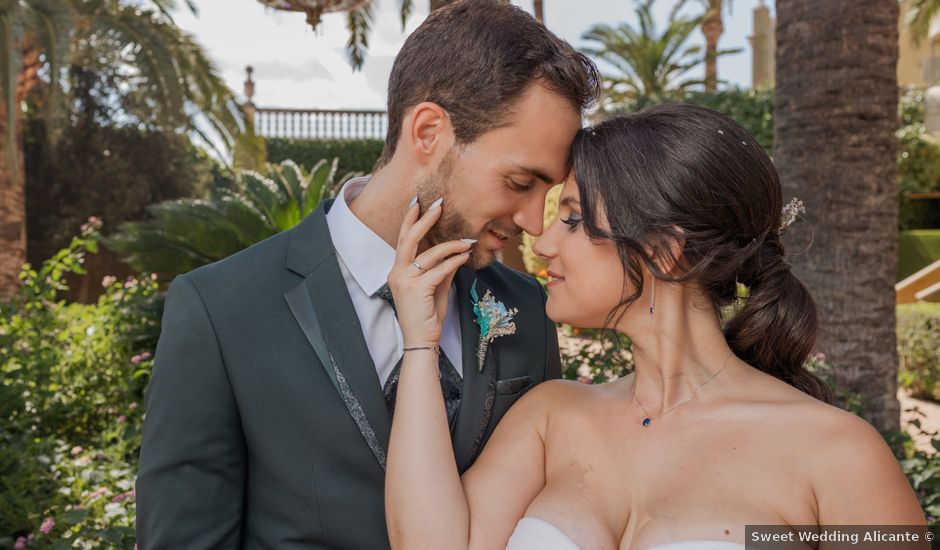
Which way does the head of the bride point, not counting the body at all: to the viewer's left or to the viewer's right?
to the viewer's left

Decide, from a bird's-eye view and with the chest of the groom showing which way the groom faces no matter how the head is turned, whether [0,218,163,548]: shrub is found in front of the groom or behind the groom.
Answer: behind

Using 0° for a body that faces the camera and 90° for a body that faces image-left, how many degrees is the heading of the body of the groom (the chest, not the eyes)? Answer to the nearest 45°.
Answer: approximately 315°

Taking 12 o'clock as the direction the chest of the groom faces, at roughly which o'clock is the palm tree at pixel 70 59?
The palm tree is roughly at 7 o'clock from the groom.

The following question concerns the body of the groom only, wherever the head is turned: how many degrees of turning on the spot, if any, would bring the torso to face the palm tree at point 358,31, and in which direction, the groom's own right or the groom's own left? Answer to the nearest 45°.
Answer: approximately 135° to the groom's own left
